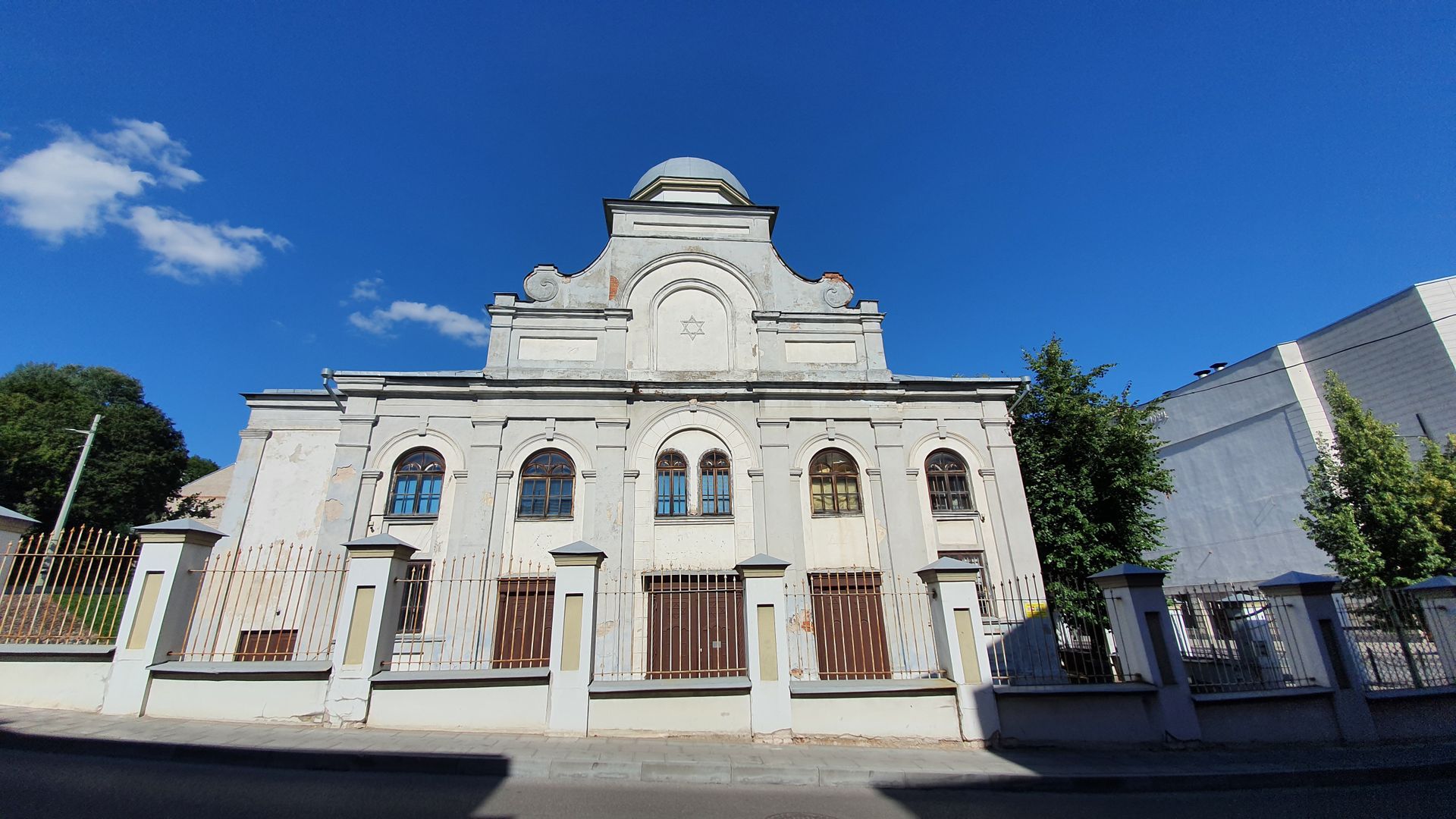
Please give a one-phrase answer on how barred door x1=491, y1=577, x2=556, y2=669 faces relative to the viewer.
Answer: facing the viewer

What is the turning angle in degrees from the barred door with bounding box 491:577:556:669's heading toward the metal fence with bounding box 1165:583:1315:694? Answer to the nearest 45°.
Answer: approximately 45° to its left

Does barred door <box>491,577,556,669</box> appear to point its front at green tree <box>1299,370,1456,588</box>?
no

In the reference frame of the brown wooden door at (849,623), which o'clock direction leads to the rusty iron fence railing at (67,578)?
The rusty iron fence railing is roughly at 2 o'clock from the brown wooden door.

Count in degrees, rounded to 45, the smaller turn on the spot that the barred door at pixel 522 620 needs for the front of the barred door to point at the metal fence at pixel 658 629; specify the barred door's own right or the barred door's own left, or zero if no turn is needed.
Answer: approximately 90° to the barred door's own left

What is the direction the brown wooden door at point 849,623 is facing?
toward the camera

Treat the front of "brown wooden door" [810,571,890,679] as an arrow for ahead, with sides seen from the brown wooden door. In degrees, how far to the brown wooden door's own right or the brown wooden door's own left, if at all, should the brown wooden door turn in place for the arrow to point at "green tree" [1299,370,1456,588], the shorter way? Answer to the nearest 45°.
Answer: approximately 135° to the brown wooden door's own left

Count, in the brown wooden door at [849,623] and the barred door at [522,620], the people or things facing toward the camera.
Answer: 2

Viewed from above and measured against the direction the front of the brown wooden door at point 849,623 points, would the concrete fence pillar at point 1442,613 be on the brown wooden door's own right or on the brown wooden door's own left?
on the brown wooden door's own left

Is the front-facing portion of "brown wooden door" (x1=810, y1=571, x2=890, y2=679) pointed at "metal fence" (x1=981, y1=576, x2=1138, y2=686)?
no

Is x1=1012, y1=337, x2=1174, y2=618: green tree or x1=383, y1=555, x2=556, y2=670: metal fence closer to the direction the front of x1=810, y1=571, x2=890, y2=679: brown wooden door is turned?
the metal fence

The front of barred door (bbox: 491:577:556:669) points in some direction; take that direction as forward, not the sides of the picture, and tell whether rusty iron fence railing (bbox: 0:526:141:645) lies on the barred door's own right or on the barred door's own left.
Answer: on the barred door's own right

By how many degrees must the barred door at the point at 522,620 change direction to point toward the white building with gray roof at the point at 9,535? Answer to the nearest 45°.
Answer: approximately 90° to its right

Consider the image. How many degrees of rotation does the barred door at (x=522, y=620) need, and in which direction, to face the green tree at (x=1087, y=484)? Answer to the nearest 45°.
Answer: approximately 90° to its left

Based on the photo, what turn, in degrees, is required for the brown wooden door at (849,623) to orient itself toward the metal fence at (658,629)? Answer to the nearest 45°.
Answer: approximately 90° to its right
